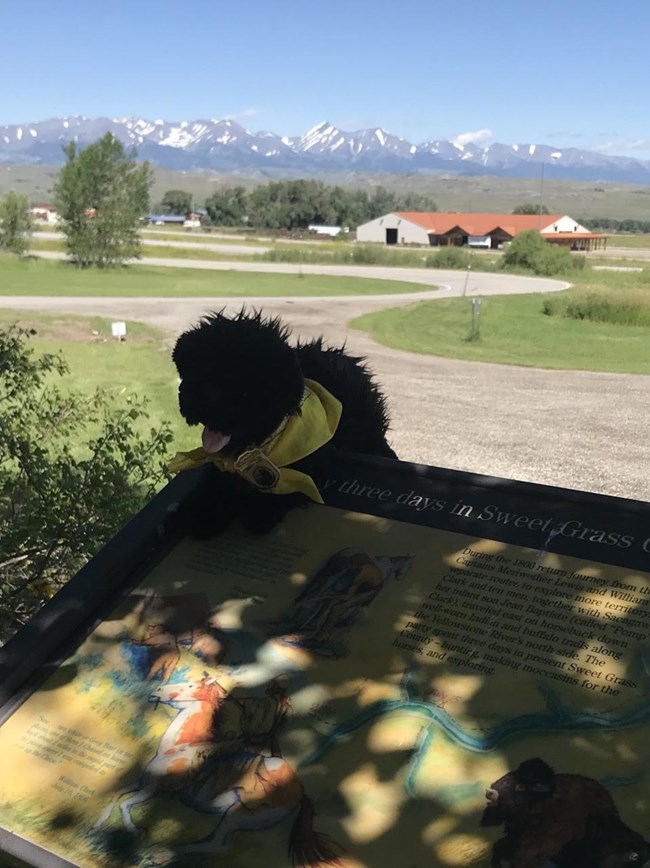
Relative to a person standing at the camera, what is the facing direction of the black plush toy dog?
facing the viewer and to the left of the viewer

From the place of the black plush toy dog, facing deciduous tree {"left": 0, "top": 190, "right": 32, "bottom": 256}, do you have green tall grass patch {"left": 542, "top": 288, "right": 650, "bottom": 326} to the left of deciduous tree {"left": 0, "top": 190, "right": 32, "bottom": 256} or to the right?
right

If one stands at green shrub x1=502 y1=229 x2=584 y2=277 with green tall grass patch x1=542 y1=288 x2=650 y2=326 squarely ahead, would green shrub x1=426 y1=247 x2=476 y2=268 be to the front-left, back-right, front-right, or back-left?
back-right

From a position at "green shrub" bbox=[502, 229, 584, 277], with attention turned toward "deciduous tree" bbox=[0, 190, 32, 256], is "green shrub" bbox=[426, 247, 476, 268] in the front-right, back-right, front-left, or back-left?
front-right

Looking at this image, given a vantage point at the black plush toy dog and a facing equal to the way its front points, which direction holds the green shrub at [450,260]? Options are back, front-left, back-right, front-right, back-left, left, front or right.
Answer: back-right

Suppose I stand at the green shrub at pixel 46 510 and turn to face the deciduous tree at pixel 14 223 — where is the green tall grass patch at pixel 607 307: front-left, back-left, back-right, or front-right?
front-right

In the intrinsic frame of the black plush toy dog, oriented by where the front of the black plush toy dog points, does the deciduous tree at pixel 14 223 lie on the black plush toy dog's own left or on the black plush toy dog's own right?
on the black plush toy dog's own right

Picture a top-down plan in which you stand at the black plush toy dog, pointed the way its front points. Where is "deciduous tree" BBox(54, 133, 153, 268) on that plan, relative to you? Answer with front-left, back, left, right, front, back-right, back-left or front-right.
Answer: back-right

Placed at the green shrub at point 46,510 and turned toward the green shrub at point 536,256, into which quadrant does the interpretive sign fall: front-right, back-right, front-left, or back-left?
back-right

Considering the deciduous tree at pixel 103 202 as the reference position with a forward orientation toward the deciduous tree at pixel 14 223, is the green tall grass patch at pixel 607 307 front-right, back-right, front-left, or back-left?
back-left

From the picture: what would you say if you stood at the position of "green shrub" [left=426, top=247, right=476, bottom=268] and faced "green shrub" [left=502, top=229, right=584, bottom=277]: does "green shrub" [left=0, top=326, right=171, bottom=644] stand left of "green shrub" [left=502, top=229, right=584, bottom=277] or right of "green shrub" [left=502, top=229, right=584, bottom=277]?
right

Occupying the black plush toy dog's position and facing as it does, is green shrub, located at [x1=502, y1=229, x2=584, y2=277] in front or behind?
behind
